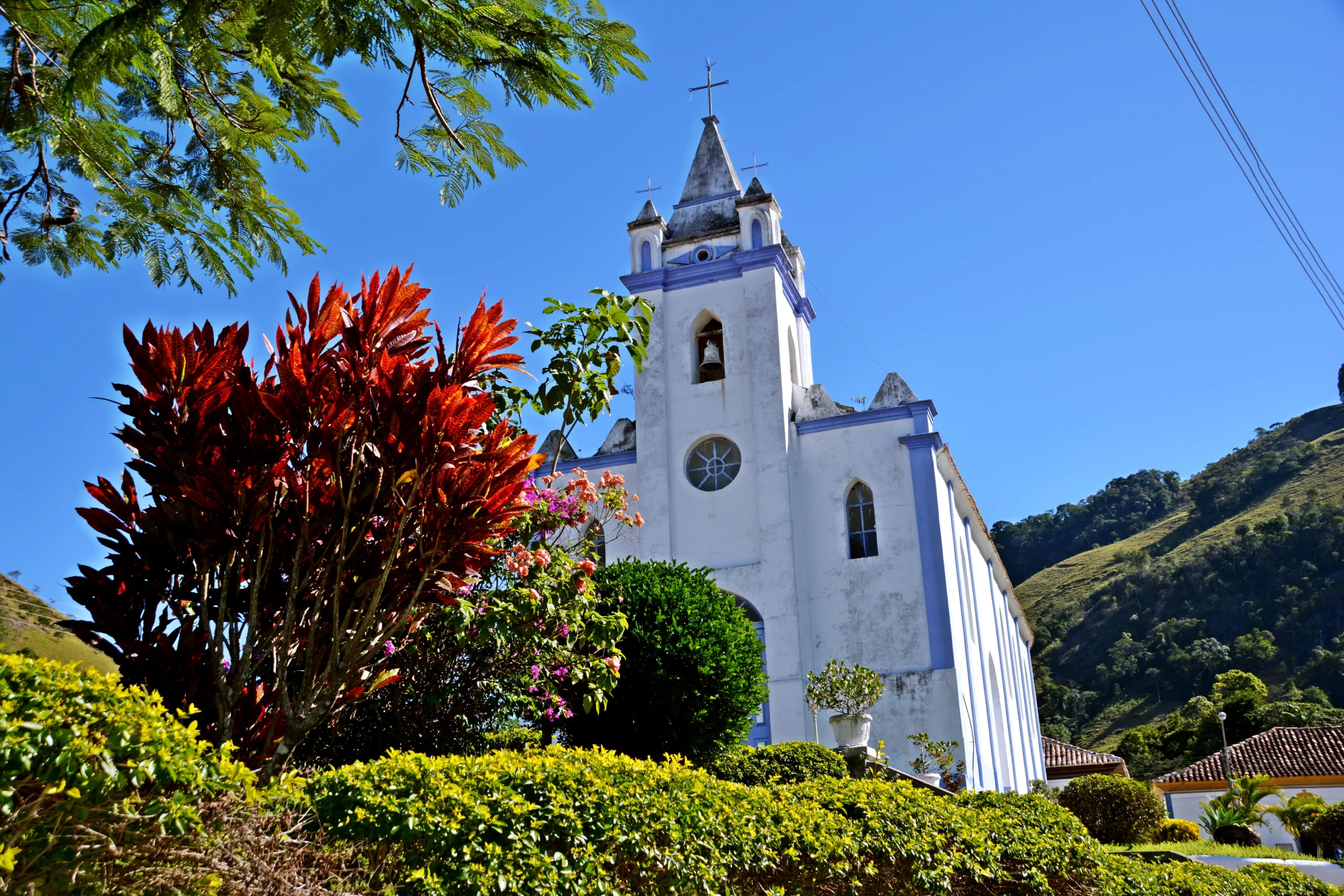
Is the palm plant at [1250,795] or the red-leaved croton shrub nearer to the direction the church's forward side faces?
the red-leaved croton shrub

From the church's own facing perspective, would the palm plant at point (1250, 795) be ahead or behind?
behind

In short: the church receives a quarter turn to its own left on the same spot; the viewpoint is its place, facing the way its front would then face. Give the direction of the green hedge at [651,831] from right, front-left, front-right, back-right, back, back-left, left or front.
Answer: front-right

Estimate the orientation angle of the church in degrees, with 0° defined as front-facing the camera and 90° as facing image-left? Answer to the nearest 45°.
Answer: approximately 45°

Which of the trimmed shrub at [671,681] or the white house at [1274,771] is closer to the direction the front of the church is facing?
the trimmed shrub

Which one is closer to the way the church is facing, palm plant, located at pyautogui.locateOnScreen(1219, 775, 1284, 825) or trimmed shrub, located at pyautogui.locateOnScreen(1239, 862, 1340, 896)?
the trimmed shrub
